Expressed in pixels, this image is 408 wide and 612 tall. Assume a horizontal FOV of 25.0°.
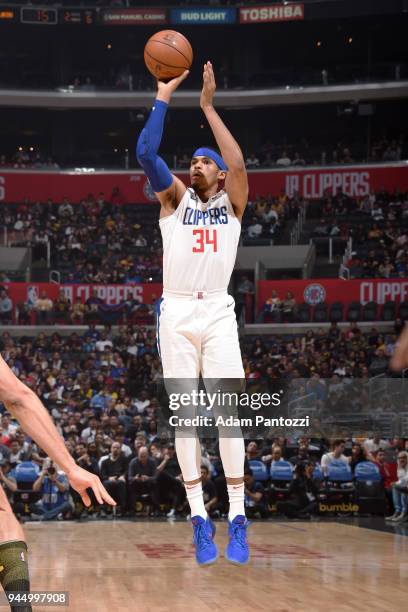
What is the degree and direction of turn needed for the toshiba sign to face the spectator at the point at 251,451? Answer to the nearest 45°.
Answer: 0° — it already faces them

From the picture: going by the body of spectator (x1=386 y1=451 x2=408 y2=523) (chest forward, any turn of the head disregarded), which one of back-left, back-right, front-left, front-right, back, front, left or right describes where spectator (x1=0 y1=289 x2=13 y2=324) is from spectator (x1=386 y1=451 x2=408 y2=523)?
right

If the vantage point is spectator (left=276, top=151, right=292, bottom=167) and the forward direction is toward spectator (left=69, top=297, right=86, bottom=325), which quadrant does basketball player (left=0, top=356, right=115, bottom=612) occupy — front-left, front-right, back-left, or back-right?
front-left

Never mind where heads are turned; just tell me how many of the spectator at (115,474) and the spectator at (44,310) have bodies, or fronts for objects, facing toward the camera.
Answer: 2

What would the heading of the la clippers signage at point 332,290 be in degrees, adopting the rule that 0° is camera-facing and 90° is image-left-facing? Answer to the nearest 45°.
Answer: approximately 0°

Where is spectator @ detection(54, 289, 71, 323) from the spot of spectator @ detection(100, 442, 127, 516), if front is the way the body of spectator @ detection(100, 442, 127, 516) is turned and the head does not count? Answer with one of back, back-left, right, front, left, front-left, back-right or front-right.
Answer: back

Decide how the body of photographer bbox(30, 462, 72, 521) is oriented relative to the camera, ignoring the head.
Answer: toward the camera

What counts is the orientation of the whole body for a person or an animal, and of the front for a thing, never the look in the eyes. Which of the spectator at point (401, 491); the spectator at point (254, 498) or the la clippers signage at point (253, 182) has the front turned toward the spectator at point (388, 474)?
the la clippers signage

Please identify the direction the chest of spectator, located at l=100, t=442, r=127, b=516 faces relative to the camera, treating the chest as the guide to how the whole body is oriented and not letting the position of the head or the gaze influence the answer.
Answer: toward the camera

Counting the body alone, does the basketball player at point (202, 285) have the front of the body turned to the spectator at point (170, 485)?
no

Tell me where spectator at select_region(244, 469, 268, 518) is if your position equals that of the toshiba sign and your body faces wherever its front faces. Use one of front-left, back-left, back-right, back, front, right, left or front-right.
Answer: front

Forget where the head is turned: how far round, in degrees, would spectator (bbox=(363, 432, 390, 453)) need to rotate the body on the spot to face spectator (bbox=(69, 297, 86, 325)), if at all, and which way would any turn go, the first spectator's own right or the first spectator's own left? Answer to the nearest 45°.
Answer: approximately 135° to the first spectator's own right

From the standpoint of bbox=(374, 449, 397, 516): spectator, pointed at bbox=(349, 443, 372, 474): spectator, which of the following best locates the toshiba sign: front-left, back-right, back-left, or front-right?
front-right

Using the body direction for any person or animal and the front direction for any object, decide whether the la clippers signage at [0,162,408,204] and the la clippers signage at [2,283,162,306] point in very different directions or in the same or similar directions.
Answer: same or similar directions

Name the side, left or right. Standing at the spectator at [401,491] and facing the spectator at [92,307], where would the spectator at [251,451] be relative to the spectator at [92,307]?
left

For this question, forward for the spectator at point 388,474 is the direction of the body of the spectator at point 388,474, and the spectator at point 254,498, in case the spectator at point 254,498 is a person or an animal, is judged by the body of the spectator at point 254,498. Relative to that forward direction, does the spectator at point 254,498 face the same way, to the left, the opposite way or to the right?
the same way

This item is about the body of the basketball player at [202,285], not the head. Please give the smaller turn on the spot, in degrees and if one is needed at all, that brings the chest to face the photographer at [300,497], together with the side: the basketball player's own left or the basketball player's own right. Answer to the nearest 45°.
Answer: approximately 180°

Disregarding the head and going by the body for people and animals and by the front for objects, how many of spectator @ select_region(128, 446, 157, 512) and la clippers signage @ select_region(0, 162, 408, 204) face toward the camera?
2
